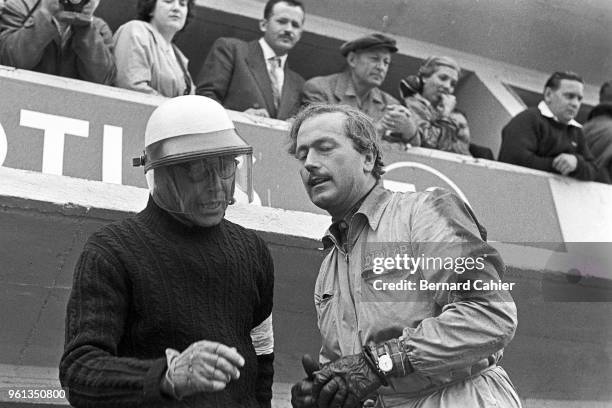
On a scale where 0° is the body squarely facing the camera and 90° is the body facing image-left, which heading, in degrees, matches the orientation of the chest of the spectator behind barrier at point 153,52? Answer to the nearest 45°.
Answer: approximately 315°

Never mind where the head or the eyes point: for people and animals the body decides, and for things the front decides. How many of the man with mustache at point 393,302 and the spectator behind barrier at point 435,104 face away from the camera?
0

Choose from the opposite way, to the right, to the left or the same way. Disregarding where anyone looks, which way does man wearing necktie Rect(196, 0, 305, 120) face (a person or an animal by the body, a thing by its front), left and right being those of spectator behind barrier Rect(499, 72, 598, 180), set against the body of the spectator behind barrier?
the same way

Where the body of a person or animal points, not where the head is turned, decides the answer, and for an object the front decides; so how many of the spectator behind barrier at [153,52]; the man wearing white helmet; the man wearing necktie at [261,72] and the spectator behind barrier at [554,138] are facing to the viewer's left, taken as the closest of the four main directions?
0

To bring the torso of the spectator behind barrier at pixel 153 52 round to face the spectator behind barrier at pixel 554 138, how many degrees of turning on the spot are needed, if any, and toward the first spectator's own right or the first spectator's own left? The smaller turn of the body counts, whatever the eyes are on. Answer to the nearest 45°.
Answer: approximately 45° to the first spectator's own left

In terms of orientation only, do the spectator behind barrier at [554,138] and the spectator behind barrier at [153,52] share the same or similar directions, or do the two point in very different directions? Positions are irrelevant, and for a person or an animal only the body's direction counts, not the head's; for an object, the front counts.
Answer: same or similar directions

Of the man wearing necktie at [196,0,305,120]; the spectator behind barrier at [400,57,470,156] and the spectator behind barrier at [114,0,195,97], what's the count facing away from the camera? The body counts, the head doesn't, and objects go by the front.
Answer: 0

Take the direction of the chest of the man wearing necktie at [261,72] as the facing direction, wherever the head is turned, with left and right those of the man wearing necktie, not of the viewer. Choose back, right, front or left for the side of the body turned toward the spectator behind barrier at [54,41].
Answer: right

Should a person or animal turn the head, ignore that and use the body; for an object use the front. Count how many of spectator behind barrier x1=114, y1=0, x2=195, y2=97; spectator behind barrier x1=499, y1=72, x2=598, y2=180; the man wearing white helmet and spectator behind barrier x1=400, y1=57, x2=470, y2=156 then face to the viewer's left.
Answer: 0

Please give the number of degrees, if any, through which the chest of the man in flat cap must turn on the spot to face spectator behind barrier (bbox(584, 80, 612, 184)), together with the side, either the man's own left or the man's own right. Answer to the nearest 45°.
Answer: approximately 90° to the man's own left

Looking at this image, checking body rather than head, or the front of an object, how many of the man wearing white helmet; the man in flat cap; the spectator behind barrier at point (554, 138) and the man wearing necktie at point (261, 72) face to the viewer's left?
0

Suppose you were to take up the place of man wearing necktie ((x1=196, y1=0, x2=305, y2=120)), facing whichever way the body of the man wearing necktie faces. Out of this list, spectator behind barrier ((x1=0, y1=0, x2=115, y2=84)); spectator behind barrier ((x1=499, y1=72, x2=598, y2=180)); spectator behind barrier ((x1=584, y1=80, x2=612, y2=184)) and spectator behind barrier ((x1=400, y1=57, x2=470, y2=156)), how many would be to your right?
1

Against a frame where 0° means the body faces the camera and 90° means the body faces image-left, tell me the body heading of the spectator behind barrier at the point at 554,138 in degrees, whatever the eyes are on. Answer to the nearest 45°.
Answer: approximately 315°

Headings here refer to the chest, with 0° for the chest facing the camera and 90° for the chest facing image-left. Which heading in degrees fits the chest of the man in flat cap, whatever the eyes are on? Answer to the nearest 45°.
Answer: approximately 315°

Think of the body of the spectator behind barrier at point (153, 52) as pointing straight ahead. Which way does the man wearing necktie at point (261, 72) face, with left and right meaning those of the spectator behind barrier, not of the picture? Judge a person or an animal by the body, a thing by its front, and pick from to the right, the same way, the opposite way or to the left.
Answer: the same way

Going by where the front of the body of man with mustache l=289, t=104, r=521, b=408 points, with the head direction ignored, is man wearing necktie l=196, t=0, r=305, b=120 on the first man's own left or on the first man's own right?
on the first man's own right

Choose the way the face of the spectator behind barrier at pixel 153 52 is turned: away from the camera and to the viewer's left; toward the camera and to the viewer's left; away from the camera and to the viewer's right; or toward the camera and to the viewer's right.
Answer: toward the camera and to the viewer's right

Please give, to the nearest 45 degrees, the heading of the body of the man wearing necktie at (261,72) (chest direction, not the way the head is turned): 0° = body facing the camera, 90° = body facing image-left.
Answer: approximately 315°

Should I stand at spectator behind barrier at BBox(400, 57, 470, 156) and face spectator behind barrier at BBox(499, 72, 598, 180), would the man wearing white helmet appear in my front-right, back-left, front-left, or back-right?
back-right

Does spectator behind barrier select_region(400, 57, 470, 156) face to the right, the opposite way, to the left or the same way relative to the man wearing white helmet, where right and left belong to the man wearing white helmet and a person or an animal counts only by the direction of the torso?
the same way
